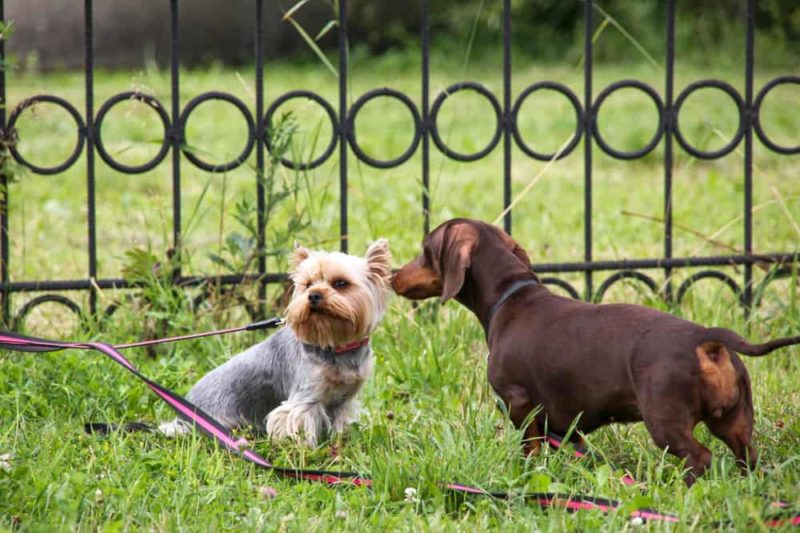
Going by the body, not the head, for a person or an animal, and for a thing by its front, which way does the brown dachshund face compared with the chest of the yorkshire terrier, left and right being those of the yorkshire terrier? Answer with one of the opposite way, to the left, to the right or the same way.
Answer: the opposite way

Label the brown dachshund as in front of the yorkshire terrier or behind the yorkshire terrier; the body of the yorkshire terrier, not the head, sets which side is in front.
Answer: in front

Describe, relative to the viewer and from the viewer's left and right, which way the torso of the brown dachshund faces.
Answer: facing away from the viewer and to the left of the viewer

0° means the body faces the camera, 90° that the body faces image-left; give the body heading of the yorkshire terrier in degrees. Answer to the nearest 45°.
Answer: approximately 315°

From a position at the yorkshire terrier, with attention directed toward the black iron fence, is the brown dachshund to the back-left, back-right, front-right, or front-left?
back-right

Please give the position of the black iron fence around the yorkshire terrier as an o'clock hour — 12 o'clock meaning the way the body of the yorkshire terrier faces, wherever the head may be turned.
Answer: The black iron fence is roughly at 8 o'clock from the yorkshire terrier.

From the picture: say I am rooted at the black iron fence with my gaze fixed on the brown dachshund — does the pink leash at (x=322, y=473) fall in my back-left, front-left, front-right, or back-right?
front-right

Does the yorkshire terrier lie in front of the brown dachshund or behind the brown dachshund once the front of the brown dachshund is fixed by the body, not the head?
in front
